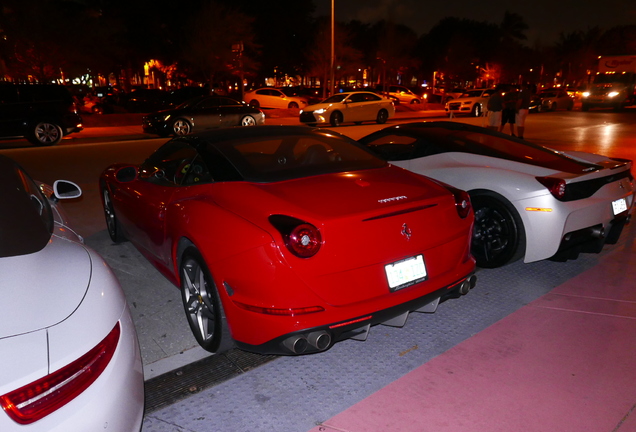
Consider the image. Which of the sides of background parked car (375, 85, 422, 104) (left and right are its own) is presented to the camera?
right

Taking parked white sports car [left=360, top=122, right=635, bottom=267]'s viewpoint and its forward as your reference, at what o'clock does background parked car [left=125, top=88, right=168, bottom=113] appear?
The background parked car is roughly at 12 o'clock from the parked white sports car.

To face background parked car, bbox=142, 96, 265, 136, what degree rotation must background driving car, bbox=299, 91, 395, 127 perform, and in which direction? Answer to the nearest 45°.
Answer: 0° — it already faces it

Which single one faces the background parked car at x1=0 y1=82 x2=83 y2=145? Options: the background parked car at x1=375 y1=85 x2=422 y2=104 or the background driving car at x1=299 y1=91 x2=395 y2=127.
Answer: the background driving car at x1=299 y1=91 x2=395 y2=127

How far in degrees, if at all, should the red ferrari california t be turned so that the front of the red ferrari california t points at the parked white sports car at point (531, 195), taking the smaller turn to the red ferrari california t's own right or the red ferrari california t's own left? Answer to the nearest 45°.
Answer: approximately 90° to the red ferrari california t's own right

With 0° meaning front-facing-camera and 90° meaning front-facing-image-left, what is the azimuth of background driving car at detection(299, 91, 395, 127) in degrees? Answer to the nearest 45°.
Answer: approximately 45°

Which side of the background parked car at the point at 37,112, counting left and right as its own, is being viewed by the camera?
left

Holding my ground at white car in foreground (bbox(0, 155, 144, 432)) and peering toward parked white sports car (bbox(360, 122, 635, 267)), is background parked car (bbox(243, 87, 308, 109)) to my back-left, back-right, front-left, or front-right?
front-left

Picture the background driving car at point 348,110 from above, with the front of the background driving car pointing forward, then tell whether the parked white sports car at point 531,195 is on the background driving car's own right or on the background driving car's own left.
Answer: on the background driving car's own left

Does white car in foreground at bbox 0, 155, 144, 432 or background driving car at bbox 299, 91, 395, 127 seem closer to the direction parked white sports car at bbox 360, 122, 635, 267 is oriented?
the background driving car

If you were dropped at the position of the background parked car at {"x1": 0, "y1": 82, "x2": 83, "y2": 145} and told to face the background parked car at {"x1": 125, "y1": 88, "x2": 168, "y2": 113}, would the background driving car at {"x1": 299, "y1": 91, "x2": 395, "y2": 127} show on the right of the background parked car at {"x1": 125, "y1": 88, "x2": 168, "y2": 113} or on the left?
right

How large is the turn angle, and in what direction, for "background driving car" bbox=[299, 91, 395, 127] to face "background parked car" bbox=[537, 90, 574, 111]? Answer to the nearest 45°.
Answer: approximately 180°

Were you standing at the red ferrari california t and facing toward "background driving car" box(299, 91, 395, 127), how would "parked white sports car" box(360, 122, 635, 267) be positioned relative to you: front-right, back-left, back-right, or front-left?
front-right
